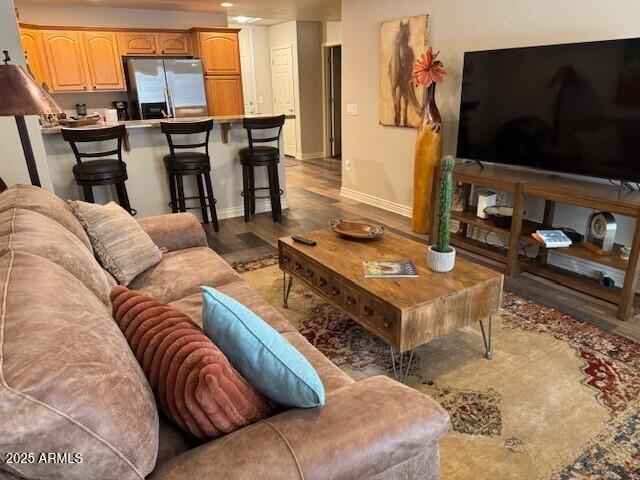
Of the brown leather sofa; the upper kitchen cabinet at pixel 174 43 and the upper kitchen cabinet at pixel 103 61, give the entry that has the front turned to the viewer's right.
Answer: the brown leather sofa

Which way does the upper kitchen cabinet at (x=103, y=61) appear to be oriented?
toward the camera

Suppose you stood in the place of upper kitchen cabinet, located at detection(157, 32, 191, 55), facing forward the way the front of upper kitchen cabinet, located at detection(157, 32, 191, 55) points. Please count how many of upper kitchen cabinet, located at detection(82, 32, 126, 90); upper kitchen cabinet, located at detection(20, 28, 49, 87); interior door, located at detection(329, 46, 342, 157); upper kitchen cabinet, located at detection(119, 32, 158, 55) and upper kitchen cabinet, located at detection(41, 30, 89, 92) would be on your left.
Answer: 1

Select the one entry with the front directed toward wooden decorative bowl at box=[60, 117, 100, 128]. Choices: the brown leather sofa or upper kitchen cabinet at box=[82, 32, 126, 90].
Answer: the upper kitchen cabinet

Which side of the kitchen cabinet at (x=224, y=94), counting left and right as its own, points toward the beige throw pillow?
front

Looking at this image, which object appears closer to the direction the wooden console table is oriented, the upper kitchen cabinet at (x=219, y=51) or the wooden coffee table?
the wooden coffee table

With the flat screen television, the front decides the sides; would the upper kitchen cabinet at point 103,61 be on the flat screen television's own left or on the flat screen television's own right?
on the flat screen television's own right

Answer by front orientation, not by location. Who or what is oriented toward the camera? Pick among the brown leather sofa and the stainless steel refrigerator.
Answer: the stainless steel refrigerator

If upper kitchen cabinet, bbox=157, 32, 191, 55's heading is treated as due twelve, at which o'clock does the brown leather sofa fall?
The brown leather sofa is roughly at 12 o'clock from the upper kitchen cabinet.

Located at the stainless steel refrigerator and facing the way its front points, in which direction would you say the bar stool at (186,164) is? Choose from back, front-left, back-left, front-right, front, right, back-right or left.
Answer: front

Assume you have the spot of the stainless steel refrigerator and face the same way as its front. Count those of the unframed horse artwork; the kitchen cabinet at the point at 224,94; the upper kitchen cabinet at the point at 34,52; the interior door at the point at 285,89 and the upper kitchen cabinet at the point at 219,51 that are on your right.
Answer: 1

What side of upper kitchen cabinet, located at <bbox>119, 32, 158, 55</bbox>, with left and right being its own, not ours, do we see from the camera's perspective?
front

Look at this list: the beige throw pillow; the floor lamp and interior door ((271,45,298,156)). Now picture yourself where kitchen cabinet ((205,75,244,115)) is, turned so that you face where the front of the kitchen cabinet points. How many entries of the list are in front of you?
2

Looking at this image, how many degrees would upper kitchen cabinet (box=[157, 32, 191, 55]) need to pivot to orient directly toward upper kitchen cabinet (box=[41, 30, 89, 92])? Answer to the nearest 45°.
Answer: approximately 90° to its right

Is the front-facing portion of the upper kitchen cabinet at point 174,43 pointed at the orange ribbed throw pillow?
yes

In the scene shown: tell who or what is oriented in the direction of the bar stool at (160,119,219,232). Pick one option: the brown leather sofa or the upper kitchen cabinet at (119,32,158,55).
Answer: the upper kitchen cabinet

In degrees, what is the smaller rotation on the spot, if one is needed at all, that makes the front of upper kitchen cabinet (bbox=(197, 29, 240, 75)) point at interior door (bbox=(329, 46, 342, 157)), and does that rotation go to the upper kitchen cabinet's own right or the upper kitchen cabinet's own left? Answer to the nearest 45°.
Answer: approximately 90° to the upper kitchen cabinet's own left

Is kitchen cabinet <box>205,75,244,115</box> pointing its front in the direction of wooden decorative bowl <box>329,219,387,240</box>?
yes

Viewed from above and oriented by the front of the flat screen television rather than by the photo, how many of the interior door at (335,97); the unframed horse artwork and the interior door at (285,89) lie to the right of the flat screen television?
3

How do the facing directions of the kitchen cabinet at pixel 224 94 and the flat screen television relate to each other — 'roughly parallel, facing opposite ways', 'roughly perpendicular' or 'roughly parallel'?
roughly perpendicular

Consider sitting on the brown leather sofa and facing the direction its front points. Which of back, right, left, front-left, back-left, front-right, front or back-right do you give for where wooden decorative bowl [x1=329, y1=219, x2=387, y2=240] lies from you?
front-left

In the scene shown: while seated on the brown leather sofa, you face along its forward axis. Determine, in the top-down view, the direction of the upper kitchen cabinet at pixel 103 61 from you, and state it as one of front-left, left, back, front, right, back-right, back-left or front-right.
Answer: left
